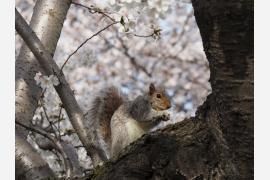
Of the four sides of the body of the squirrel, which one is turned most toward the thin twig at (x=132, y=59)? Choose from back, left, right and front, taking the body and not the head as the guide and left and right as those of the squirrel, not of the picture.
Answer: left

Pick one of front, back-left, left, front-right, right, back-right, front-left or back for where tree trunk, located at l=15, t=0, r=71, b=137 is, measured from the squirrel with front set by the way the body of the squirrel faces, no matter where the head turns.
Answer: back-right

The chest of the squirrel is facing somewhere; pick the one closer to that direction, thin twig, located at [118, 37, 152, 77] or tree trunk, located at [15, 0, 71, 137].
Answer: the thin twig

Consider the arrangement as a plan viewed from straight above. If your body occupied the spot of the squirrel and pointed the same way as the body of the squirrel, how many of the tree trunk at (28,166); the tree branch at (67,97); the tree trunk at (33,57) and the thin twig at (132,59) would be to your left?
1

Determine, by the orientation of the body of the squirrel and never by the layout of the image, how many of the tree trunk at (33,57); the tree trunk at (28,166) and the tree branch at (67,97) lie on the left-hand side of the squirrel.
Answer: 0

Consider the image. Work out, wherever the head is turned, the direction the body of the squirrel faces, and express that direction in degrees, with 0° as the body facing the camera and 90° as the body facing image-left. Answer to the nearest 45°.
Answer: approximately 270°
